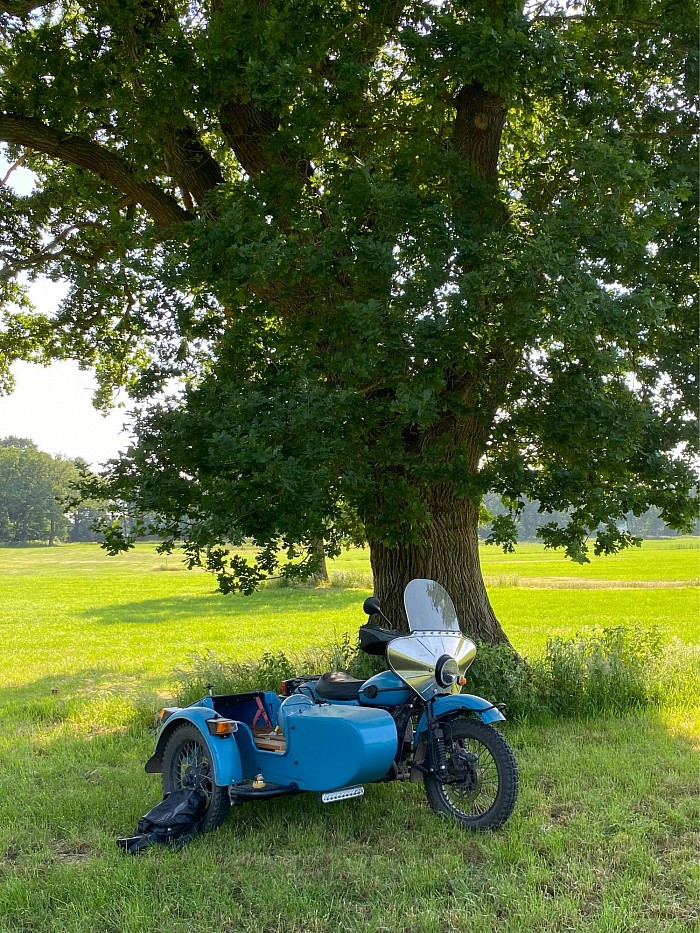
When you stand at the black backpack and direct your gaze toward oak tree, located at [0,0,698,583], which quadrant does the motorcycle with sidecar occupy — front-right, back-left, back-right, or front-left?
front-right

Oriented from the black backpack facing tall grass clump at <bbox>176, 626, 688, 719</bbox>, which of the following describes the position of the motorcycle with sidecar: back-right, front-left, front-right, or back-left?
front-right
